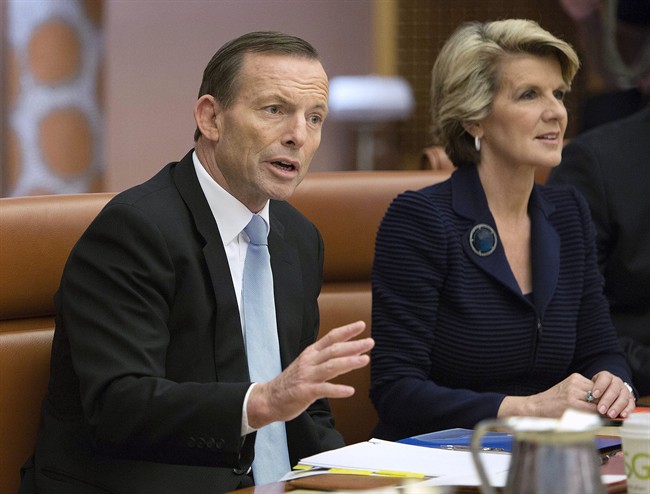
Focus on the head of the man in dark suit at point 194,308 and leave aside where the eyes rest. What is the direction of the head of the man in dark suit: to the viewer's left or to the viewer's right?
to the viewer's right

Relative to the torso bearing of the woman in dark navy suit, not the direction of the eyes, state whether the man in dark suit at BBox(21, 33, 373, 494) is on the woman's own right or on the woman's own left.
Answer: on the woman's own right

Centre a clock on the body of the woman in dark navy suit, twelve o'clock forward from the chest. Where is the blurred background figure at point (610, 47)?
The blurred background figure is roughly at 8 o'clock from the woman in dark navy suit.

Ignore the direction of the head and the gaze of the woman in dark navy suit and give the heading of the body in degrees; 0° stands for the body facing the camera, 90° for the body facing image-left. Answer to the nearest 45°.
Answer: approximately 315°
